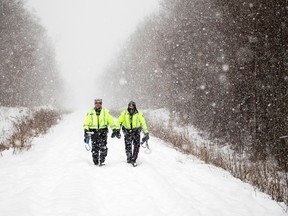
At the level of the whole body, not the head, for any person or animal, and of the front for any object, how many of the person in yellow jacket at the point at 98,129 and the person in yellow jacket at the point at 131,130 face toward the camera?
2

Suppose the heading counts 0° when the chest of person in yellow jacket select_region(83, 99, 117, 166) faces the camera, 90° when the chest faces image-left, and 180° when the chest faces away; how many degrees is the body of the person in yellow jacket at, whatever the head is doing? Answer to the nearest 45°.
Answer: approximately 0°

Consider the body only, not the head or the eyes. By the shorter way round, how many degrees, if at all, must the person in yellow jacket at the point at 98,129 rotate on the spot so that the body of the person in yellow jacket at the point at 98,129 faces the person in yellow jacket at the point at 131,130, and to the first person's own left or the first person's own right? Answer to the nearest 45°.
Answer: approximately 90° to the first person's own left

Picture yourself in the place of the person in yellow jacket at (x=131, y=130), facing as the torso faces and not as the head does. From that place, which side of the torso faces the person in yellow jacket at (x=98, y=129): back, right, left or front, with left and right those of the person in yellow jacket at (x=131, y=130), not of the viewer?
right
